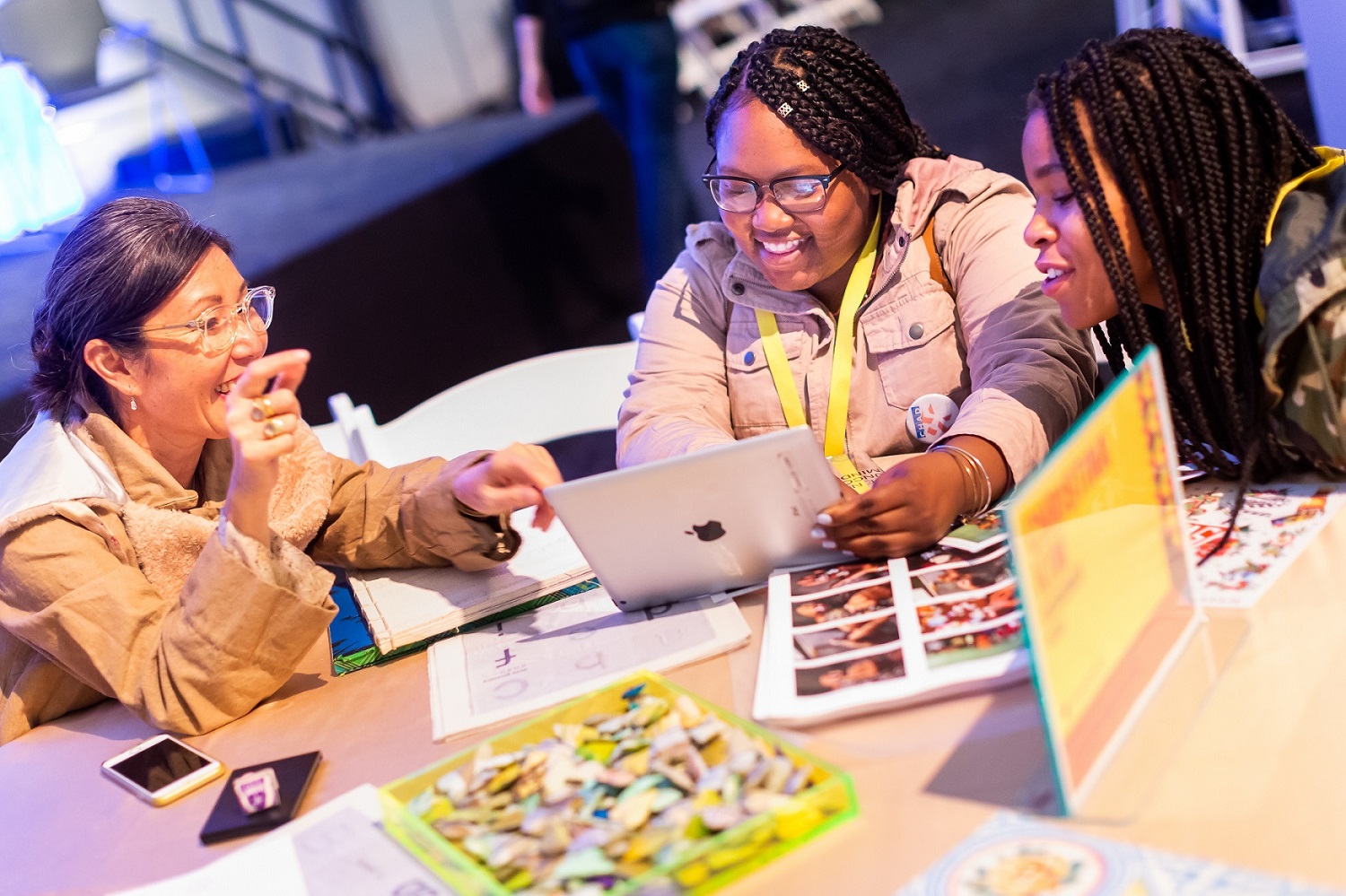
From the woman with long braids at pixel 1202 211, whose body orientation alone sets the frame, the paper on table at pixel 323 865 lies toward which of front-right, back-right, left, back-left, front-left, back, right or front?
front-left

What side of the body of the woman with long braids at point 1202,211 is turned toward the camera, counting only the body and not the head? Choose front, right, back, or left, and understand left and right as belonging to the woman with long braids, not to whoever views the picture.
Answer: left

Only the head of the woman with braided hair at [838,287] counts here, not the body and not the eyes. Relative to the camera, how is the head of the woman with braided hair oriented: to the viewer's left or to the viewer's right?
to the viewer's left

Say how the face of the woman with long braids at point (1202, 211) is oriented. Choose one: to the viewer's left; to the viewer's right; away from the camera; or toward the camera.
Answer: to the viewer's left

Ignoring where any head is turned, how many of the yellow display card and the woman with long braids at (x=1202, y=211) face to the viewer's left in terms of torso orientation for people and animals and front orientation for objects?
1

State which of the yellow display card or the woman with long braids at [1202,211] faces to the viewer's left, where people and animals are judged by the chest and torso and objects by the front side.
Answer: the woman with long braids
